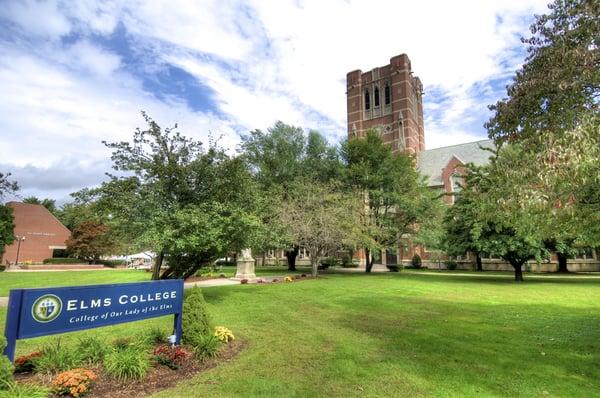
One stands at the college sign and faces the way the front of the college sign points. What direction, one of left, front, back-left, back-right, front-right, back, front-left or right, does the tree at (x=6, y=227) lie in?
back-left

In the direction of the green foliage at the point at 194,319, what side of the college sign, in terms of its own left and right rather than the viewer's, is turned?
left

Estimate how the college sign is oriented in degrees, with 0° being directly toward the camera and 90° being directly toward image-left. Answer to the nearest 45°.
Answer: approximately 315°

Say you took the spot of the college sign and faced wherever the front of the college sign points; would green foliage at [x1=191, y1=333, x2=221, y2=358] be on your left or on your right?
on your left

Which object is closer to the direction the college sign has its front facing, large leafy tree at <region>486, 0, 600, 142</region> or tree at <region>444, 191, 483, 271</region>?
the large leafy tree

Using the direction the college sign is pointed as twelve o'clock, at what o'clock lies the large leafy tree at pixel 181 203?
The large leafy tree is roughly at 8 o'clock from the college sign.

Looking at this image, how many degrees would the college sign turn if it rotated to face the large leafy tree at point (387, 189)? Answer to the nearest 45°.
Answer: approximately 90° to its left
